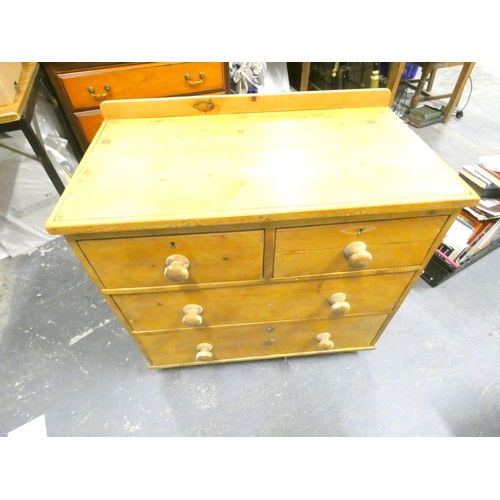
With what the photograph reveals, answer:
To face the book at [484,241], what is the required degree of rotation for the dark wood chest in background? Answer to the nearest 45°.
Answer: approximately 45° to its left

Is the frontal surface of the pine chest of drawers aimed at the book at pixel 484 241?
no

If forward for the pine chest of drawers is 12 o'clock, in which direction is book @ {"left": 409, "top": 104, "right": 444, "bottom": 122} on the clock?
The book is roughly at 7 o'clock from the pine chest of drawers.

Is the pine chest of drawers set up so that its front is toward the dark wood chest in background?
no

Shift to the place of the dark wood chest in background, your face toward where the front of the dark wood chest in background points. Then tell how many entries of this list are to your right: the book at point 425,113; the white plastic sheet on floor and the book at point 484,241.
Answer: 1

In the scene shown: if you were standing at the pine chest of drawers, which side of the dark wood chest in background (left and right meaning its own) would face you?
front

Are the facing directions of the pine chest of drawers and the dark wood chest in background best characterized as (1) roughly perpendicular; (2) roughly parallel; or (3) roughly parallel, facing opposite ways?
roughly parallel

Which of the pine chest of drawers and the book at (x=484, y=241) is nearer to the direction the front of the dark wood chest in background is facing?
the pine chest of drawers

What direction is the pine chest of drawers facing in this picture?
toward the camera

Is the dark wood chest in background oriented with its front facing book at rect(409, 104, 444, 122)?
no

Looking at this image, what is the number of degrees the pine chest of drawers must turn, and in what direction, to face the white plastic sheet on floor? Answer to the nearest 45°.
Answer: approximately 135° to its right

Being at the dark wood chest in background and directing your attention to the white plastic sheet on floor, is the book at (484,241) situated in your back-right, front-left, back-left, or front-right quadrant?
back-left

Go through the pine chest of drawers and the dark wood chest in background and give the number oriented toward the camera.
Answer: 2

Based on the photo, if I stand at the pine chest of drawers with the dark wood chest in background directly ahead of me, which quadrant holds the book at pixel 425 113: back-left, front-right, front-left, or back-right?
front-right

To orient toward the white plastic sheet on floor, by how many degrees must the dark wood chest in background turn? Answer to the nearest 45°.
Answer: approximately 90° to its right
